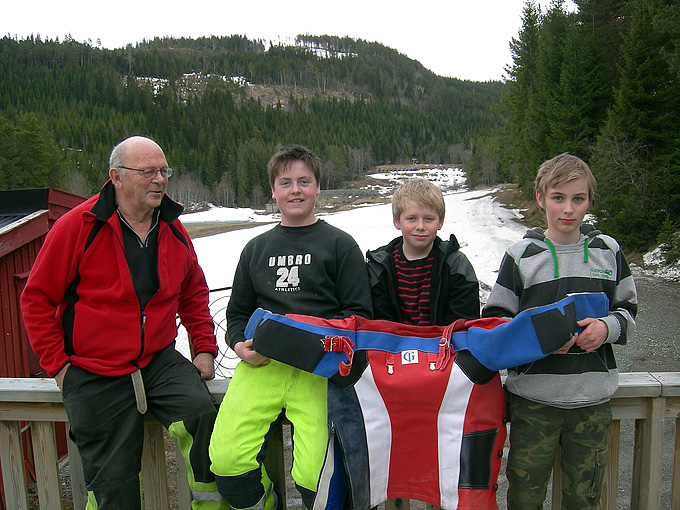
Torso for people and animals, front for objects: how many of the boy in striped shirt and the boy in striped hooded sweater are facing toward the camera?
2

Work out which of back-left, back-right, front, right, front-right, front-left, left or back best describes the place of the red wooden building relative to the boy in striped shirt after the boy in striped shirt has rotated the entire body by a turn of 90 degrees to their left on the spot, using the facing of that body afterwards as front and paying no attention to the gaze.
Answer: back-left

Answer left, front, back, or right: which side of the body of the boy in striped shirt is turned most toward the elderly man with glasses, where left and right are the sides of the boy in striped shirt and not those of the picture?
right

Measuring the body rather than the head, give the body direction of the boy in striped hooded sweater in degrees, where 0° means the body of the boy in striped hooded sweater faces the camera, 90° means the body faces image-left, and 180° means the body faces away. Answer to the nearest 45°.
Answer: approximately 0°

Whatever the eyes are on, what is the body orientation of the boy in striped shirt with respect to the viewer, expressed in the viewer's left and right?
facing the viewer
